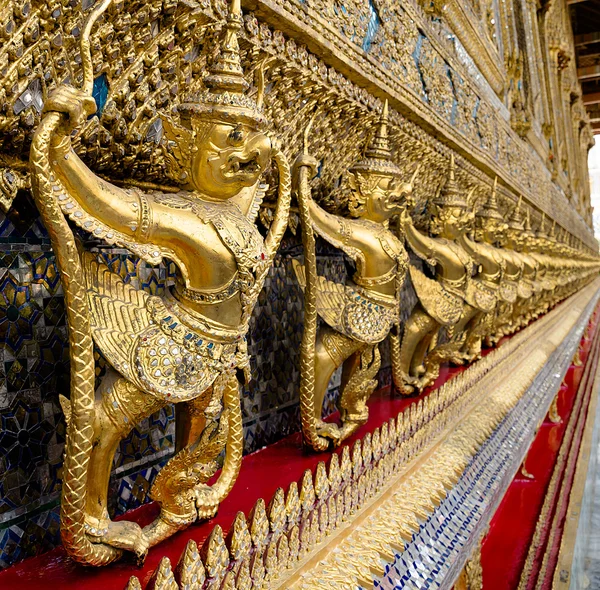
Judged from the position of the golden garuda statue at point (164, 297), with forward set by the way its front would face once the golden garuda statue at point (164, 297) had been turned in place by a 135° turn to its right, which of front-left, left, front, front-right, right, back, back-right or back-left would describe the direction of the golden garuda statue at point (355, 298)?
back-right

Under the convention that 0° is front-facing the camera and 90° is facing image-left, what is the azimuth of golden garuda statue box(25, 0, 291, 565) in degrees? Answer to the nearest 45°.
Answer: approximately 315°

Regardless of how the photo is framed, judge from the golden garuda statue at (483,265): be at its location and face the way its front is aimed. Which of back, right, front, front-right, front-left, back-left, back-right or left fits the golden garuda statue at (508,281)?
left

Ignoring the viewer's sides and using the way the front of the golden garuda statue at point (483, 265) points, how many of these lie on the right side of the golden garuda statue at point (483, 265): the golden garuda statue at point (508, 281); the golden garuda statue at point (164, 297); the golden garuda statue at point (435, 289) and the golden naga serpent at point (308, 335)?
3

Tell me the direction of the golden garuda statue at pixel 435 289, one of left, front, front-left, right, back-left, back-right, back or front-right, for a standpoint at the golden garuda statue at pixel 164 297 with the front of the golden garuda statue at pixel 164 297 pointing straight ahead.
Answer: left

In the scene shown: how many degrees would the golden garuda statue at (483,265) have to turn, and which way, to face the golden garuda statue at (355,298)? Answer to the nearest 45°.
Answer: approximately 90° to its right

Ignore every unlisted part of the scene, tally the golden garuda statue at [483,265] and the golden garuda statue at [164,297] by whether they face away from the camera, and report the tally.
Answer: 0

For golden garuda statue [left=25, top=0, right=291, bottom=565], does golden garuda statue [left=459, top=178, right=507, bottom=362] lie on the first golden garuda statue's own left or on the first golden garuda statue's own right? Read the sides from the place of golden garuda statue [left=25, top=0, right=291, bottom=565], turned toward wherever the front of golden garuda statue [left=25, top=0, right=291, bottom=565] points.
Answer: on the first golden garuda statue's own left

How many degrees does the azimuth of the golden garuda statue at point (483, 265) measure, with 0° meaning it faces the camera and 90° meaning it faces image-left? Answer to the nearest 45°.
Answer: approximately 270°

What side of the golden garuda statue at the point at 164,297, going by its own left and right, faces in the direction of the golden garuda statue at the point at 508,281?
left
